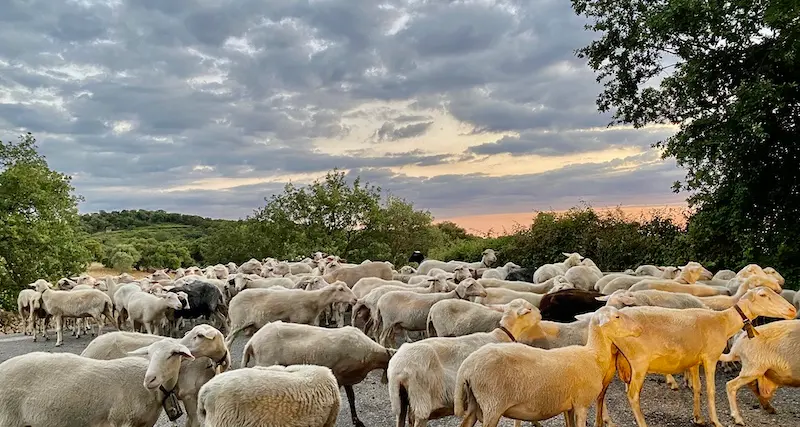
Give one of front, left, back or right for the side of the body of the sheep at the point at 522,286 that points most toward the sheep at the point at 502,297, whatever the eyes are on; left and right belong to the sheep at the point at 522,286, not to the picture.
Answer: right

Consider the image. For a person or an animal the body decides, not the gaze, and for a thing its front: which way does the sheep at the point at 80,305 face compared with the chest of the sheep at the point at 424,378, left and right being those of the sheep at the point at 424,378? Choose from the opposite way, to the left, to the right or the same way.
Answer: the opposite way

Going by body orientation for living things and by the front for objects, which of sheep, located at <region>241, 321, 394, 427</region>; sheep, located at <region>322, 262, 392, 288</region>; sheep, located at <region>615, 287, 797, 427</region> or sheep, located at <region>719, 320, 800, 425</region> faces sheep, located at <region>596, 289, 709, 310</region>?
sheep, located at <region>241, 321, 394, 427</region>

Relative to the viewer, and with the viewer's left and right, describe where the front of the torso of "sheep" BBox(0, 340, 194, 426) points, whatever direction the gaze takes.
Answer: facing to the right of the viewer

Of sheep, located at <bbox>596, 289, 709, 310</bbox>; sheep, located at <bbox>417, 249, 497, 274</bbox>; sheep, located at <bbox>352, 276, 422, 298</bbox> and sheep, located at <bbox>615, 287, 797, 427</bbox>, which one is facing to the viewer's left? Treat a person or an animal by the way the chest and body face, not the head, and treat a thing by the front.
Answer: sheep, located at <bbox>596, 289, 709, 310</bbox>

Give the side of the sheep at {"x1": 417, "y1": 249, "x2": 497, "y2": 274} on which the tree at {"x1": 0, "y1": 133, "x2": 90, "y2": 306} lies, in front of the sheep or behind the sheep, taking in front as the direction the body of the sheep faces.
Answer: behind

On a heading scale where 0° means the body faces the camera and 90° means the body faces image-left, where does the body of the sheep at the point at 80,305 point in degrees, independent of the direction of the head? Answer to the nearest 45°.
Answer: approximately 90°

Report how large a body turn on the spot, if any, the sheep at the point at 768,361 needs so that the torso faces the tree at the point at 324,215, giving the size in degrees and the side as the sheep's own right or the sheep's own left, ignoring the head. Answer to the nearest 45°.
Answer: approximately 135° to the sheep's own left

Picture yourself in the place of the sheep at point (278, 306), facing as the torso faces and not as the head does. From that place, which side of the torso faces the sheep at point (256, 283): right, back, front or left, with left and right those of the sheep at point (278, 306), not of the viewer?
left

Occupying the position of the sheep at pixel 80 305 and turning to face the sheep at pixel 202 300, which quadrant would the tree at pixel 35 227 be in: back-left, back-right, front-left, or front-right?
back-left

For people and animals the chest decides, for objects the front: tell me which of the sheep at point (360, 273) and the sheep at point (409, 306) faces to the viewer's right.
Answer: the sheep at point (409, 306)

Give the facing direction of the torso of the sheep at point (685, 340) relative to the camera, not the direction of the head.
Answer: to the viewer's right

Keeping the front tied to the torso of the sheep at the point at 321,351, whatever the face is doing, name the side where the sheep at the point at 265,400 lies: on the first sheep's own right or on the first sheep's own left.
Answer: on the first sheep's own right
